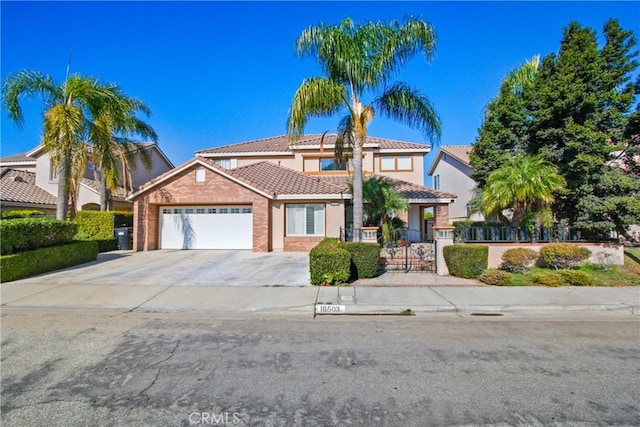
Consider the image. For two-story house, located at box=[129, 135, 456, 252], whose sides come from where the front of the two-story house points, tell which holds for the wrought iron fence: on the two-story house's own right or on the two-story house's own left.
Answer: on the two-story house's own left

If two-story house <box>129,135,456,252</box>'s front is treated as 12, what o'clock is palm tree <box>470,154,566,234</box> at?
The palm tree is roughly at 10 o'clock from the two-story house.

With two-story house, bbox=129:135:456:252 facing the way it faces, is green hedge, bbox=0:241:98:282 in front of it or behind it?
in front

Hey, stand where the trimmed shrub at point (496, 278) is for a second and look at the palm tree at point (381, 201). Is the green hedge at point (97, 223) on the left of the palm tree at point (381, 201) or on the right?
left

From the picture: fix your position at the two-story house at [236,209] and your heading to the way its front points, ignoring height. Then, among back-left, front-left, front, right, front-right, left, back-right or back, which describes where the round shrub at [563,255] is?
front-left

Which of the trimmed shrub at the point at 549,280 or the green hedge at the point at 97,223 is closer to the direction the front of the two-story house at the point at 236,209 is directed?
the trimmed shrub

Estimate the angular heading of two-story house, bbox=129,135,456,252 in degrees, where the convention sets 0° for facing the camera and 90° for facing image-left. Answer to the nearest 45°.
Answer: approximately 0°

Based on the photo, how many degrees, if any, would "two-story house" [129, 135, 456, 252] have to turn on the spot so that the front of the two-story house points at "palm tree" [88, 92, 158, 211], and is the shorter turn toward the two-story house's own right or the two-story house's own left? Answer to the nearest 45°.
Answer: approximately 90° to the two-story house's own right

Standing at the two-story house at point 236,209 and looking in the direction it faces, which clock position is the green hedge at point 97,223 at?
The green hedge is roughly at 3 o'clock from the two-story house.
